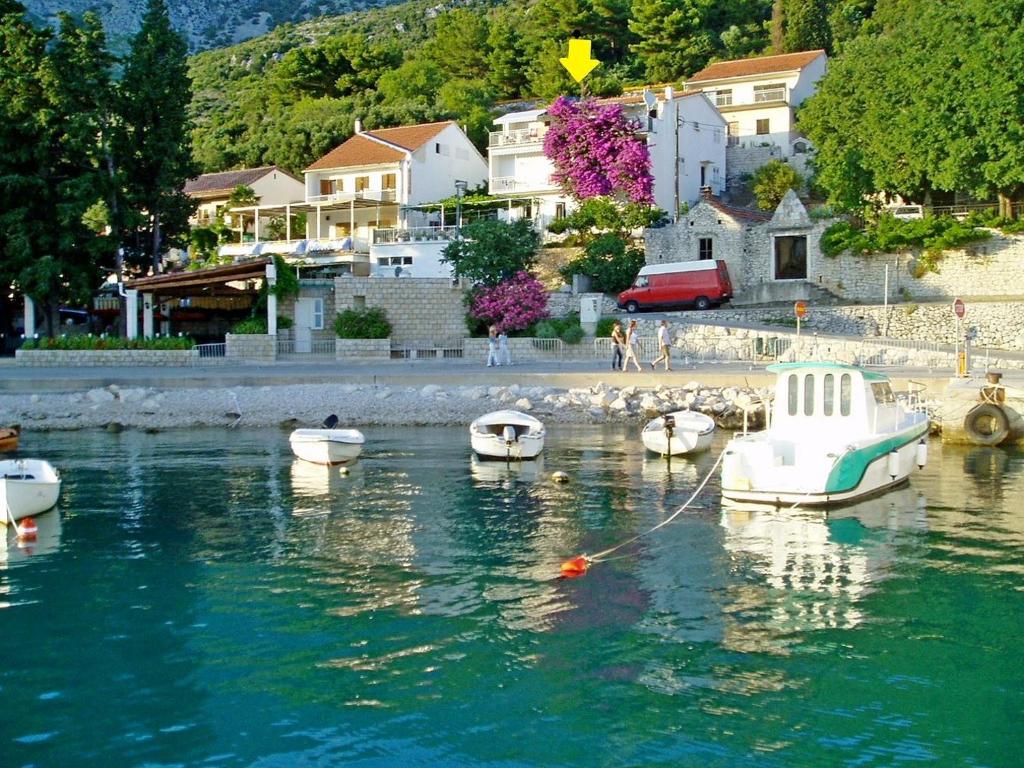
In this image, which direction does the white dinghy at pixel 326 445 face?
toward the camera

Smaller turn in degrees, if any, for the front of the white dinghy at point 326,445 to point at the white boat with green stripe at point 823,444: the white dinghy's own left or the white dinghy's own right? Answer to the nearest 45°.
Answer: approximately 45° to the white dinghy's own left

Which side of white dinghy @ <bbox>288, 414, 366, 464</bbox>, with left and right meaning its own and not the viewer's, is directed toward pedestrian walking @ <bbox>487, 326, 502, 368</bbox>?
back

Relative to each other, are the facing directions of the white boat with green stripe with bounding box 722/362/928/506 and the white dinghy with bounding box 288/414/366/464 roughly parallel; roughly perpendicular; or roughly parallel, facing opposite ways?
roughly perpendicular

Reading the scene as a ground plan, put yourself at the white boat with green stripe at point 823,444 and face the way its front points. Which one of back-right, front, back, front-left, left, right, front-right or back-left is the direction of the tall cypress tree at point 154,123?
left

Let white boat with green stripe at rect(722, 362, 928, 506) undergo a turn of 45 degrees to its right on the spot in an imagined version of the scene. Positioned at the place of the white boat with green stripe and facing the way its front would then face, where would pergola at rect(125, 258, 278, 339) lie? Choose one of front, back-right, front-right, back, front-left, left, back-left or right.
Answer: back-left

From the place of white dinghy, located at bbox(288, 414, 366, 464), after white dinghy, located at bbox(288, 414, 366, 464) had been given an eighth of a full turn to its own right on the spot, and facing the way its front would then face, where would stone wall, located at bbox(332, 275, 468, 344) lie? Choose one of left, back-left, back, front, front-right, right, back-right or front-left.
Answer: back-right

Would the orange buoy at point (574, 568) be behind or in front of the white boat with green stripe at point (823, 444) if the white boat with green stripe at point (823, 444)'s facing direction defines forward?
behind

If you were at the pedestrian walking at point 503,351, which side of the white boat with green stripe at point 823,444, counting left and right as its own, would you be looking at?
left

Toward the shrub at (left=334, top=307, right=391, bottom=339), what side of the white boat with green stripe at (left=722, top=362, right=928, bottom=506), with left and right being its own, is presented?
left

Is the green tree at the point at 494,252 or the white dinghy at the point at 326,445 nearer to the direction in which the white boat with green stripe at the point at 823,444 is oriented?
the green tree

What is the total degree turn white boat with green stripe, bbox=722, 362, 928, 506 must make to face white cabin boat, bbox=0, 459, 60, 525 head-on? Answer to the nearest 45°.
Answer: approximately 180°

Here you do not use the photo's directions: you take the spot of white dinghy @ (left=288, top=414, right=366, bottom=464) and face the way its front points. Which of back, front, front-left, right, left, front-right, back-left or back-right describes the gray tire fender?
left

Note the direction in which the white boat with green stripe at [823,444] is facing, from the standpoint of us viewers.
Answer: facing away from the viewer and to the right of the viewer

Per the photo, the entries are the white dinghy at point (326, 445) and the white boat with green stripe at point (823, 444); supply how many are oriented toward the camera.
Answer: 1
